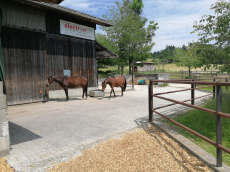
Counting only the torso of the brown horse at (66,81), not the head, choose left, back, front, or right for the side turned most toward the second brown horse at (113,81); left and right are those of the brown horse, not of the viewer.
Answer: back

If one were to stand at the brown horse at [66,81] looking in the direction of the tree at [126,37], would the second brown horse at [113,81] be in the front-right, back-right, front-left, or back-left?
front-right

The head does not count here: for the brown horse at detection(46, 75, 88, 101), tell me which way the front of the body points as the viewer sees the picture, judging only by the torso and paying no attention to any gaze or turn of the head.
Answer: to the viewer's left

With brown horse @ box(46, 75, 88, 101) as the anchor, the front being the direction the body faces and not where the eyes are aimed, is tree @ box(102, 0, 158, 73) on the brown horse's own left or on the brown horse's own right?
on the brown horse's own right
